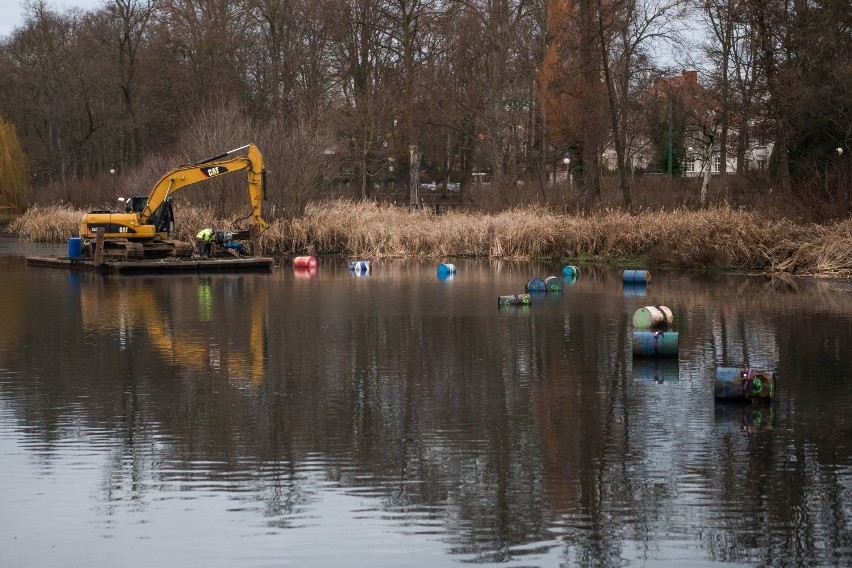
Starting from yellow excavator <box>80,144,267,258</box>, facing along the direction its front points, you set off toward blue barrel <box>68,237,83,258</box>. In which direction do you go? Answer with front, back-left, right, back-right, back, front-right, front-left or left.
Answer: back

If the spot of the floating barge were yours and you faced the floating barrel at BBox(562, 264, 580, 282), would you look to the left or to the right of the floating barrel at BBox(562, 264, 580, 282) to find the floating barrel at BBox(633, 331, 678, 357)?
right

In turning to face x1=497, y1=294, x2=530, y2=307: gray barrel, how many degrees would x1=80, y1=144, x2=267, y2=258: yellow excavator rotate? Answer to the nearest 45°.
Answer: approximately 45° to its right

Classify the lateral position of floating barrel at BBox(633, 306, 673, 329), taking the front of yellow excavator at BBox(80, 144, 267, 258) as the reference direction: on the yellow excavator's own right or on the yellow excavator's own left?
on the yellow excavator's own right

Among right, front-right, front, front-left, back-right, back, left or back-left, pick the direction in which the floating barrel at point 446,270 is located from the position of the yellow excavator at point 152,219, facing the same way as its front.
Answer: front-right

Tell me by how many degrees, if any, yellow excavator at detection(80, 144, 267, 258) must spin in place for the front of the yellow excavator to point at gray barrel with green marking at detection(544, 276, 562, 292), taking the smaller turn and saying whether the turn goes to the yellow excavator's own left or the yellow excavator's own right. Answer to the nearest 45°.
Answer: approximately 45° to the yellow excavator's own right

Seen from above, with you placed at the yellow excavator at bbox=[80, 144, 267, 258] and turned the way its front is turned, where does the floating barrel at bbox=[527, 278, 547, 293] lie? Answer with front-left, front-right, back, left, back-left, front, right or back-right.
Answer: front-right

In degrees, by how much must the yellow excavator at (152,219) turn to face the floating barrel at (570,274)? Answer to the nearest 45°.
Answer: approximately 45° to its right

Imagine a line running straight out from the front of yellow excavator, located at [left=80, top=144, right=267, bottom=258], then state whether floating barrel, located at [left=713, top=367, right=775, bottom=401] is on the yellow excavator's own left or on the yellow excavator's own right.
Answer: on the yellow excavator's own right

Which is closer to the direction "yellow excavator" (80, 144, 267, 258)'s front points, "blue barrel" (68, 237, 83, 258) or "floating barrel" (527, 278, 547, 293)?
the floating barrel

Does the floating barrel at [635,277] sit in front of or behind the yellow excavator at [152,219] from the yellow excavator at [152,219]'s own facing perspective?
in front

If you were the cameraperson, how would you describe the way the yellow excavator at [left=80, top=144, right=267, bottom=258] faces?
facing to the right of the viewer
